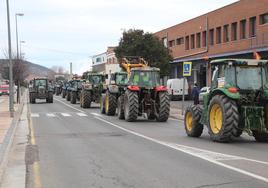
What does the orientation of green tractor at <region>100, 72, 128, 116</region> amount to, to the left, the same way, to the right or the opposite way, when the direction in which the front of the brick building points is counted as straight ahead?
to the right

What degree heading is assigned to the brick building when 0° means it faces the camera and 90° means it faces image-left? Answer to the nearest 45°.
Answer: approximately 45°

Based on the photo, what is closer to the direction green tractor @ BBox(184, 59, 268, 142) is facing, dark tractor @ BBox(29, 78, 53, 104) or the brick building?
the dark tractor

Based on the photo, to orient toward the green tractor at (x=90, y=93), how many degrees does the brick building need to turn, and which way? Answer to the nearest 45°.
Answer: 0° — it already faces it

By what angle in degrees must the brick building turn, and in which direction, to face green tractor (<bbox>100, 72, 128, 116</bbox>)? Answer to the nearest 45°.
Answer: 0° — it already faces it

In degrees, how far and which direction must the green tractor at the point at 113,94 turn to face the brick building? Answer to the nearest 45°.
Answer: approximately 90° to its right
